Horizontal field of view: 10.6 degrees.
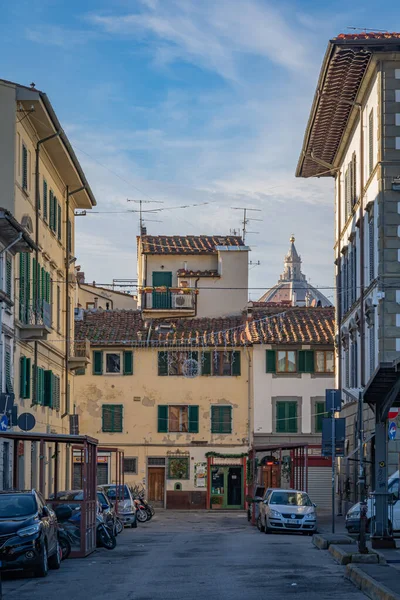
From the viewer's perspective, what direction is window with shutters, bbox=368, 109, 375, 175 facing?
to the viewer's left

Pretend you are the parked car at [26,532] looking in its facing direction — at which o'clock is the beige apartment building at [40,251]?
The beige apartment building is roughly at 6 o'clock from the parked car.

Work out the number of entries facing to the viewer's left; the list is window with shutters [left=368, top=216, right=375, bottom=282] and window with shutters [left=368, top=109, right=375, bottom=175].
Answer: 2

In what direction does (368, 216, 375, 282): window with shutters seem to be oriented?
to the viewer's left

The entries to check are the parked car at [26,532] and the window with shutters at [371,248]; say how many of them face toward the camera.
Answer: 1

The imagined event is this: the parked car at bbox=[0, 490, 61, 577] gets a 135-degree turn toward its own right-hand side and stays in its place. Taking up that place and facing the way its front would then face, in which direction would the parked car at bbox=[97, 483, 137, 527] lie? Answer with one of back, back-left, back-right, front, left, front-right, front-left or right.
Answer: front-right

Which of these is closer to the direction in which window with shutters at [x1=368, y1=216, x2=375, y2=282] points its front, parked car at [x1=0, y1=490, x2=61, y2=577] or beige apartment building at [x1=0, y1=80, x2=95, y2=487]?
the beige apartment building

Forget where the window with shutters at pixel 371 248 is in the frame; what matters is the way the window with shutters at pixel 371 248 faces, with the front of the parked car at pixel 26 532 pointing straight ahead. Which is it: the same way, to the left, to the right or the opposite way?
to the right

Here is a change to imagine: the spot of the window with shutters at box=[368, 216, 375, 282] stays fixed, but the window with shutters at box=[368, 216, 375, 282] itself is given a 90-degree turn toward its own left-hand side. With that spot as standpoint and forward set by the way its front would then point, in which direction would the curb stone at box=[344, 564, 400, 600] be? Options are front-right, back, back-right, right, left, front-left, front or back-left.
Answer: front

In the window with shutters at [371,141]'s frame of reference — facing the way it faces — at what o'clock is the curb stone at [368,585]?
The curb stone is roughly at 9 o'clock from the window with shutters.

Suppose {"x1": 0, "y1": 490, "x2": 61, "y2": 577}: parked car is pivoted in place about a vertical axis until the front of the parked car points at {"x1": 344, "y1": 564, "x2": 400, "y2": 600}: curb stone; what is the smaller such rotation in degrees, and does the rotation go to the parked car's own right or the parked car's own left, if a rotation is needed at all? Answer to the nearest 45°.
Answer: approximately 45° to the parked car's own left

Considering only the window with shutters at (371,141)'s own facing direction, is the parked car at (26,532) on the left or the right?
on its left
